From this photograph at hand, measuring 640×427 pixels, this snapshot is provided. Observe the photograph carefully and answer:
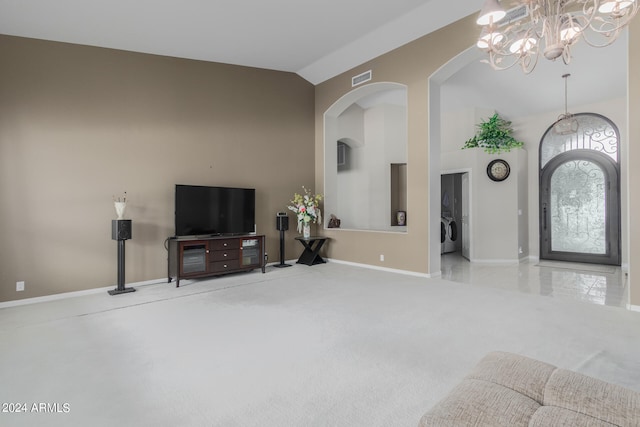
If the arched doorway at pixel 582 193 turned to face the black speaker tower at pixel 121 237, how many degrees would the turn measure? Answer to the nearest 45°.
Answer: approximately 45° to its right

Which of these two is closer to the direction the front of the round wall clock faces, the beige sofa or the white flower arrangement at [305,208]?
the beige sofa

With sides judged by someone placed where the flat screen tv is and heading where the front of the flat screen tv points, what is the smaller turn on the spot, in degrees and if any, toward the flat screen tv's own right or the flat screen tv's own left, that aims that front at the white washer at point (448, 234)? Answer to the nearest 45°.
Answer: approximately 45° to the flat screen tv's own left

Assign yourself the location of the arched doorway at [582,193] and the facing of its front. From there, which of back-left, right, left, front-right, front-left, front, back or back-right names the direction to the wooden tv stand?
front-right

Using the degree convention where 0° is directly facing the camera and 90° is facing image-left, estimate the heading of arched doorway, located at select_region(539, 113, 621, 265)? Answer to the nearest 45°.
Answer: approximately 0°

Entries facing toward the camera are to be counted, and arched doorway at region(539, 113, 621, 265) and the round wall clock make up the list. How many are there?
2

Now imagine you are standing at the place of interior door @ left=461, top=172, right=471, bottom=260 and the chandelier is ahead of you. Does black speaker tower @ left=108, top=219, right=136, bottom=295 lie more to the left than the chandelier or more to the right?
right

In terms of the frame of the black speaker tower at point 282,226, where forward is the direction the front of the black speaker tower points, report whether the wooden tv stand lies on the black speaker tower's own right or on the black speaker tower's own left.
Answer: on the black speaker tower's own right

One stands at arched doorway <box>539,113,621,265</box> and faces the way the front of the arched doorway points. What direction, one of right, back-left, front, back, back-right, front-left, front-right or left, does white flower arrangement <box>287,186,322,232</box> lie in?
front-right

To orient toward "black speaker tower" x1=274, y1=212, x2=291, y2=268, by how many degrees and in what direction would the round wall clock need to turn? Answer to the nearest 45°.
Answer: approximately 45° to its right
